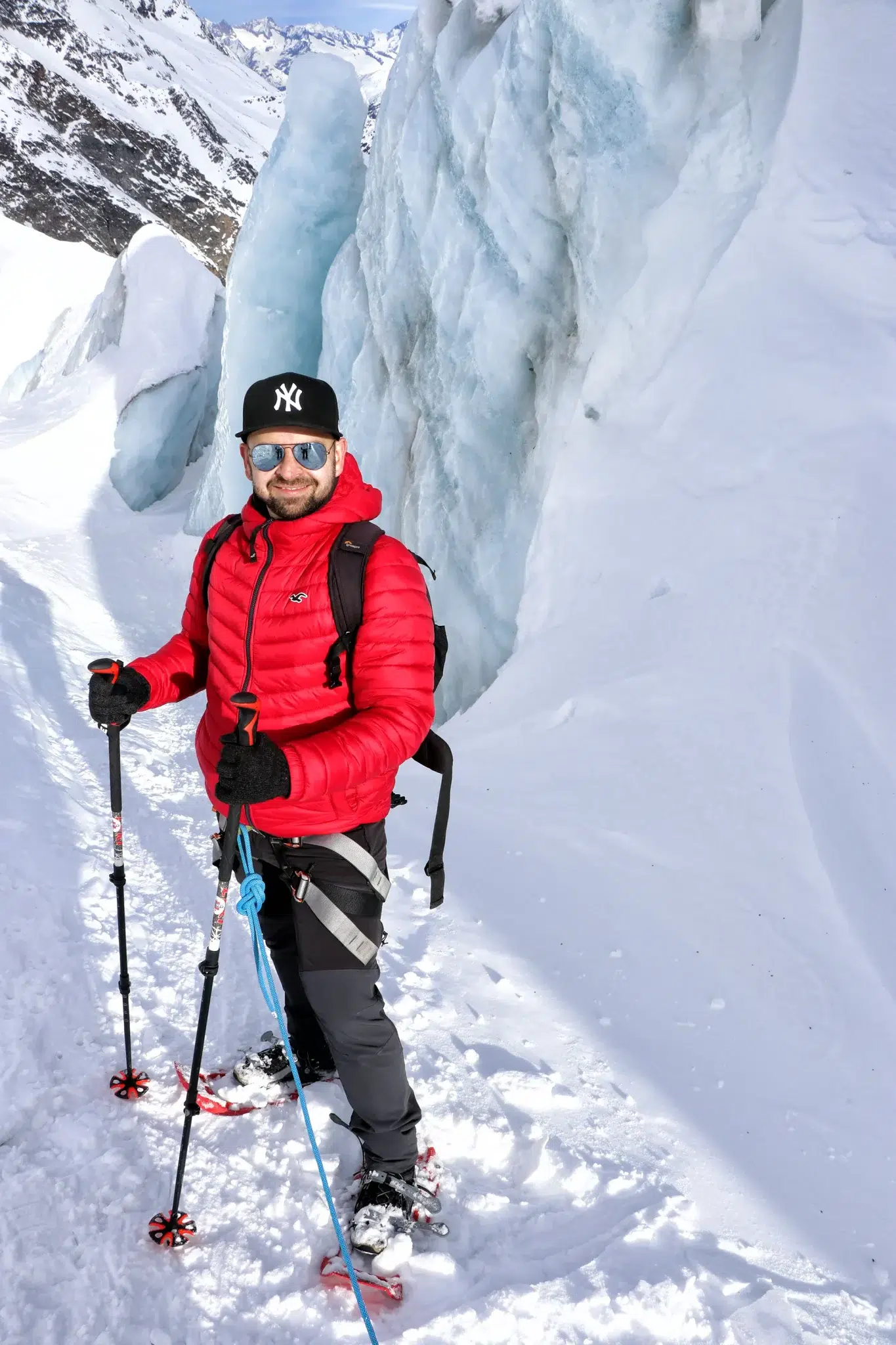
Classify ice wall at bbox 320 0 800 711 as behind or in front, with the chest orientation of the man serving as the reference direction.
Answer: behind

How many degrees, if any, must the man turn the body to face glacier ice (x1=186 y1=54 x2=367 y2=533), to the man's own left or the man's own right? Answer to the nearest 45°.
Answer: approximately 135° to the man's own right

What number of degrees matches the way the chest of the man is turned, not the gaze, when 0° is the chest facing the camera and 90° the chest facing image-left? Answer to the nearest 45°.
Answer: approximately 45°
